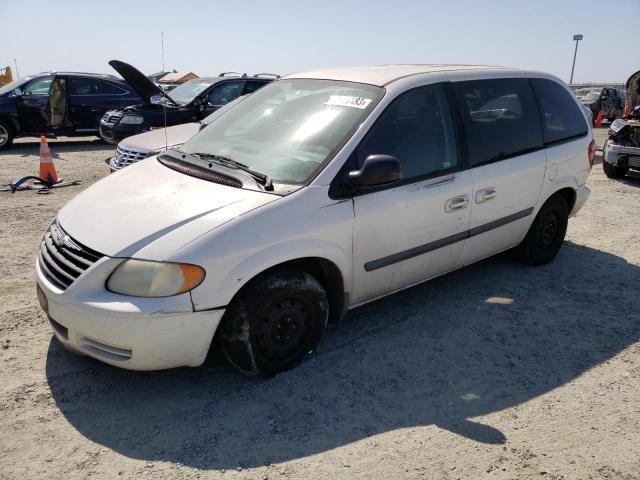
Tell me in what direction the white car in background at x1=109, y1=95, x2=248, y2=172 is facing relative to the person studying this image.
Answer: facing the viewer and to the left of the viewer

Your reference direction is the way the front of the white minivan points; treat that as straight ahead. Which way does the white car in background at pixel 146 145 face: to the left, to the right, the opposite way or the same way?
the same way

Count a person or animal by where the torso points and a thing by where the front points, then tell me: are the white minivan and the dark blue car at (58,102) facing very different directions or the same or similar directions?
same or similar directions

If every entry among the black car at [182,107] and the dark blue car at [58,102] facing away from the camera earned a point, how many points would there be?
0

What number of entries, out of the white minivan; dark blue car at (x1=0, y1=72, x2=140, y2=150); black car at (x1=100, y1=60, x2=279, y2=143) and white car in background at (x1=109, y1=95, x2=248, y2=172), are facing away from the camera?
0

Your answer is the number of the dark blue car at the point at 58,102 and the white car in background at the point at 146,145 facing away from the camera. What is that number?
0

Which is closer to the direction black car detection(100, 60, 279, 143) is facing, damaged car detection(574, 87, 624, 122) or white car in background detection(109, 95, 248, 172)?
the white car in background

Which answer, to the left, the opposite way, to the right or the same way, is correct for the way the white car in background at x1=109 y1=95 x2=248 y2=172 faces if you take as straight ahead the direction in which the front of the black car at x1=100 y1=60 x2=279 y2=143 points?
the same way

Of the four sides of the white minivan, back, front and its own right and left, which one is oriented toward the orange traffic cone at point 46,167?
right

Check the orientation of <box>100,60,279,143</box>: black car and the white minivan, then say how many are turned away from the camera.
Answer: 0

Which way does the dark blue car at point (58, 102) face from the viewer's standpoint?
to the viewer's left

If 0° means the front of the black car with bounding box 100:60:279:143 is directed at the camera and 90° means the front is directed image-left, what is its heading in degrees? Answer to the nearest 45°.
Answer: approximately 45°
